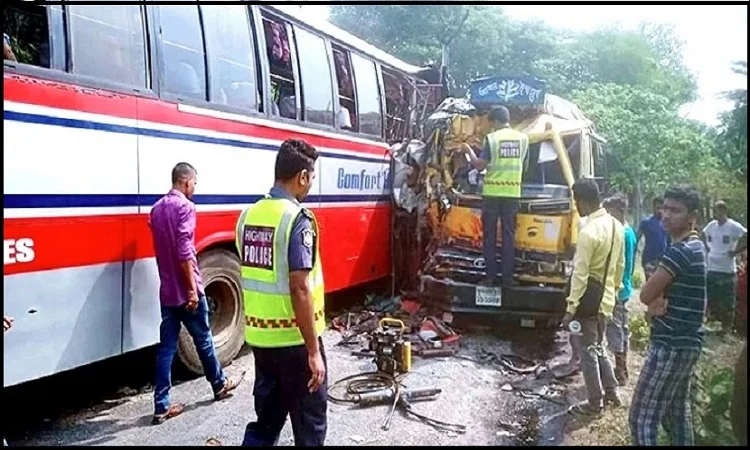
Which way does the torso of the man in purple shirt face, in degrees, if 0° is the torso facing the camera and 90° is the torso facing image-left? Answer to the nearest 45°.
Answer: approximately 225°

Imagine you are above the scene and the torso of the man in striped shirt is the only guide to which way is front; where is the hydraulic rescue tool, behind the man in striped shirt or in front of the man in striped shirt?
in front

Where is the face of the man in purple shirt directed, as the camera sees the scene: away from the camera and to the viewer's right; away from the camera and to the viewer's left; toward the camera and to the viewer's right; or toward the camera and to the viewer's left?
away from the camera and to the viewer's right

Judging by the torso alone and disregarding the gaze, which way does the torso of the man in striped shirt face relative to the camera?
to the viewer's left

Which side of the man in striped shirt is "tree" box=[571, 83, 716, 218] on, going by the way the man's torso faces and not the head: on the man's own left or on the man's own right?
on the man's own right

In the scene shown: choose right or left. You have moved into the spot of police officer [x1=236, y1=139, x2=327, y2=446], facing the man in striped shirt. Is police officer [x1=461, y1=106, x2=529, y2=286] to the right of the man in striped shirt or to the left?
left

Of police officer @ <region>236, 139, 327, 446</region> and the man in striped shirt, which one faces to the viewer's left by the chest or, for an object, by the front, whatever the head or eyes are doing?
the man in striped shirt

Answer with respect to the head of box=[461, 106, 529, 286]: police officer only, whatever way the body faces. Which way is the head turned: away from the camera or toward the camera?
away from the camera
